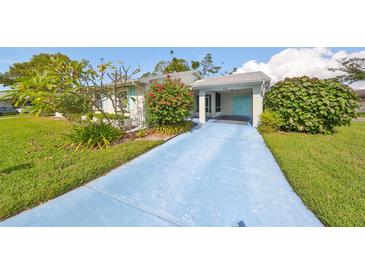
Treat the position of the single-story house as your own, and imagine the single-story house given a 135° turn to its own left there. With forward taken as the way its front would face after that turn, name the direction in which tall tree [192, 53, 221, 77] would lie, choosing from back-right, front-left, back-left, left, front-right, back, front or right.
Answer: front-left

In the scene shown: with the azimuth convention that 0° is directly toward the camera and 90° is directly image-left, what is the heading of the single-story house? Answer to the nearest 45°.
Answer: approximately 0°
